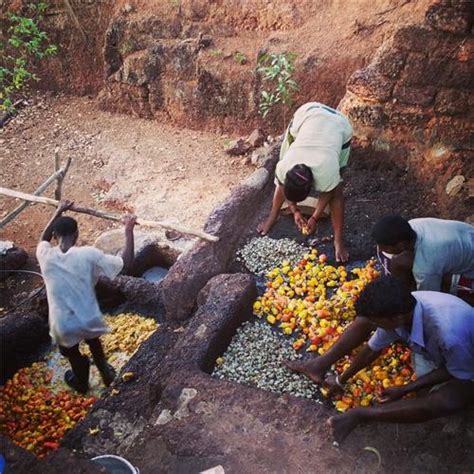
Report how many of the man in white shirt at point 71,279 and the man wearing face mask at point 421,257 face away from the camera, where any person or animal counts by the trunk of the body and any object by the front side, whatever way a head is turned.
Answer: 1

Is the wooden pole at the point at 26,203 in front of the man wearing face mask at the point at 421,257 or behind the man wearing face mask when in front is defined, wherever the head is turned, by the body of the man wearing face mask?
in front

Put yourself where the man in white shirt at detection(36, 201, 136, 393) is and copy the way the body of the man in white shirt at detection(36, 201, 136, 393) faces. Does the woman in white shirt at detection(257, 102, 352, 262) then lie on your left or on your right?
on your right

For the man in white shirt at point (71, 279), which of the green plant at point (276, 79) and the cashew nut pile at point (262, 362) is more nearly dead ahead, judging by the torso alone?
the green plant

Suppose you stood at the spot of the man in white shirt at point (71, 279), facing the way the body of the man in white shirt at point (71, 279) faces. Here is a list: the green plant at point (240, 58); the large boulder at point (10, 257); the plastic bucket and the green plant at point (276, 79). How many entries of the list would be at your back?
1

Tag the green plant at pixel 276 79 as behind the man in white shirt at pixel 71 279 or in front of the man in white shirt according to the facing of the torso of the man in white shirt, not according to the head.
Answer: in front

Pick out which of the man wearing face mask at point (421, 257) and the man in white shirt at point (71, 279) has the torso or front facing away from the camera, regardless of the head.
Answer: the man in white shirt

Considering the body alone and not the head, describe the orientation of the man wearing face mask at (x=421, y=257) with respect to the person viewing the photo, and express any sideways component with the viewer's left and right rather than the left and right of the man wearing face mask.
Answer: facing to the left of the viewer

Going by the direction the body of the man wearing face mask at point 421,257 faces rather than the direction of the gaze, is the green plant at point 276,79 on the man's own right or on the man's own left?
on the man's own right

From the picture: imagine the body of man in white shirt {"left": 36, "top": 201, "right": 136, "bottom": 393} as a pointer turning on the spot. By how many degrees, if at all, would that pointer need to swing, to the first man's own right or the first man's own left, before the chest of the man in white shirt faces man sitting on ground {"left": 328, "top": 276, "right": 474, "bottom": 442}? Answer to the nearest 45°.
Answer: approximately 135° to the first man's own right

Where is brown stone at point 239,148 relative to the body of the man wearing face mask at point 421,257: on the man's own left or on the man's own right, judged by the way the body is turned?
on the man's own right

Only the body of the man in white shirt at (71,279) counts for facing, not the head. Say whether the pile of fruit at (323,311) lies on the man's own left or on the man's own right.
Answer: on the man's own right

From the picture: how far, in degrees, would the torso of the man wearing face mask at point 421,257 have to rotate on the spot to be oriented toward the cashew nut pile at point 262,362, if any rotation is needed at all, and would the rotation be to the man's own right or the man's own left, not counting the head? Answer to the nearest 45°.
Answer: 0° — they already face it

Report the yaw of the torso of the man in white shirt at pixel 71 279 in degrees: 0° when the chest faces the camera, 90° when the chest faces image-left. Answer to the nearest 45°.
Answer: approximately 180°

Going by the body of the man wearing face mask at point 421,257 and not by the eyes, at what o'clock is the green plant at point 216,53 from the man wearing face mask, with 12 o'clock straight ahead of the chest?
The green plant is roughly at 2 o'clock from the man wearing face mask.

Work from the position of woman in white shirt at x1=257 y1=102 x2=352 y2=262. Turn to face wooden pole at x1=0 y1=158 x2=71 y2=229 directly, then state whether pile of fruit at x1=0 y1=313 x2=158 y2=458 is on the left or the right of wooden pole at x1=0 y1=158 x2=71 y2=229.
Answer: left
